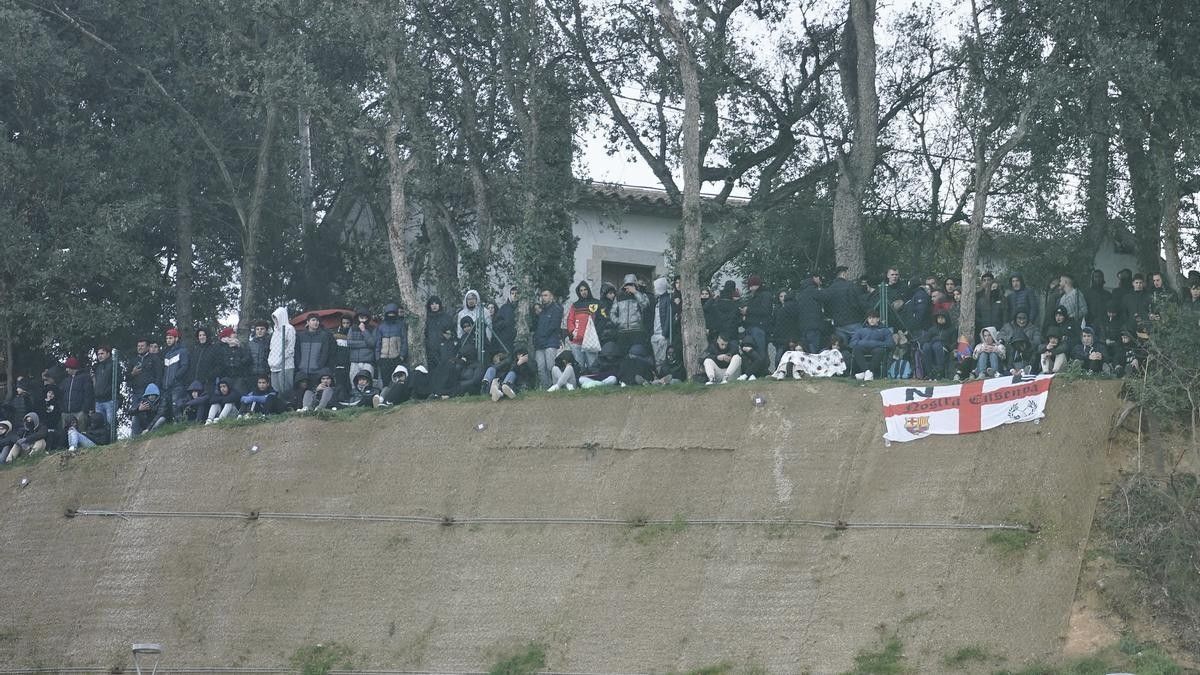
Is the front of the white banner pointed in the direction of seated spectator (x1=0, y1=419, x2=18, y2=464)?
no

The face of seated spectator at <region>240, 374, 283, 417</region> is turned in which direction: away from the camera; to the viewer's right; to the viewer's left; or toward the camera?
toward the camera

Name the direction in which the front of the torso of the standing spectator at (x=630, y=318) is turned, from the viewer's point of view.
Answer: toward the camera

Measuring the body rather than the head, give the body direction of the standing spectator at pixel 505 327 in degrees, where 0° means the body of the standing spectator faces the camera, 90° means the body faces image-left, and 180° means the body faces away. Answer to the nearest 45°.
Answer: approximately 0°

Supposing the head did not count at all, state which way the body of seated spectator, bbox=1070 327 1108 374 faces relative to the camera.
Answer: toward the camera

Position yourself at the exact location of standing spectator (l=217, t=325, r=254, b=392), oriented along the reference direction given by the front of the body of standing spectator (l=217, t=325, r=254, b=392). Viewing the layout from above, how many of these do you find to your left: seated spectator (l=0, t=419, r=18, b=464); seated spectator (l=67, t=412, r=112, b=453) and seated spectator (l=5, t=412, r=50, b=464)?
0

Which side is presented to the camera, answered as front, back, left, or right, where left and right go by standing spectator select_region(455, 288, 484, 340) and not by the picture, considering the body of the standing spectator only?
front

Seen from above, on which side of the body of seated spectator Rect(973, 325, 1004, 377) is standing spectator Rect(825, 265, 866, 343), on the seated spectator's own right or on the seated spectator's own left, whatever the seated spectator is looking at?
on the seated spectator's own right

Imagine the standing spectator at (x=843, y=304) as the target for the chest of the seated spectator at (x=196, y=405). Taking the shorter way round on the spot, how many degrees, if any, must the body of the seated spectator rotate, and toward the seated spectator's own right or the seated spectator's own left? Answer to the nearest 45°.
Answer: approximately 45° to the seated spectator's own left

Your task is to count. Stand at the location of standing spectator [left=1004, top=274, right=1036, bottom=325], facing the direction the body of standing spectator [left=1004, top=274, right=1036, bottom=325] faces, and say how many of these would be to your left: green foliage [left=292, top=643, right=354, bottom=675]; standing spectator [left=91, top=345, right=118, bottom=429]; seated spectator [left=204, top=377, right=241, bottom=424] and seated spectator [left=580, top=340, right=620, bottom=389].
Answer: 0

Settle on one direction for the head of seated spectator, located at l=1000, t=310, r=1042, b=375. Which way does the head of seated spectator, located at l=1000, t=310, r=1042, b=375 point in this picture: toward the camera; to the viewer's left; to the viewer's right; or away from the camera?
toward the camera

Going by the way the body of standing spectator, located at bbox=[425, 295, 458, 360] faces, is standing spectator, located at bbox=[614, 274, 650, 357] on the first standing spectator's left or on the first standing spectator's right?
on the first standing spectator's left

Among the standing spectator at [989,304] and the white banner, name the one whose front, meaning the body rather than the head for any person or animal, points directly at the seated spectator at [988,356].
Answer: the standing spectator

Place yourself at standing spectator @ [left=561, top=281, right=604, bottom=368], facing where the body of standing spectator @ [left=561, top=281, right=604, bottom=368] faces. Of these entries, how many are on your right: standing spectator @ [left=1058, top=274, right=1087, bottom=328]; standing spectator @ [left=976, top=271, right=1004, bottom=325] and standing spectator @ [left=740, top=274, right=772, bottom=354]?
0

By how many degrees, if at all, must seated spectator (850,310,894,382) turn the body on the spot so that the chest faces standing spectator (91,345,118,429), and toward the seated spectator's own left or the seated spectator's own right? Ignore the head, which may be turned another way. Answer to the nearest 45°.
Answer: approximately 90° to the seated spectator's own right

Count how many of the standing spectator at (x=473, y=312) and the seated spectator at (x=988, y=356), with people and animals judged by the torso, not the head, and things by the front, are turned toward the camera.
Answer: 2
